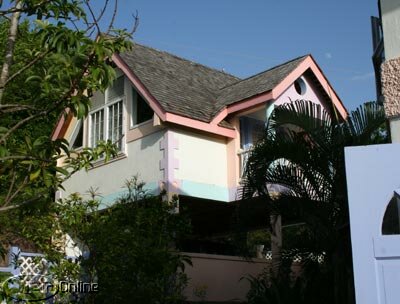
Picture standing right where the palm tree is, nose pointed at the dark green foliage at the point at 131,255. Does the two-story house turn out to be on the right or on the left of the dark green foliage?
right
